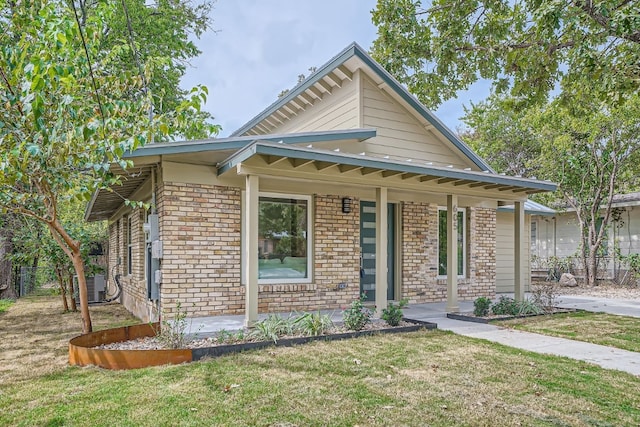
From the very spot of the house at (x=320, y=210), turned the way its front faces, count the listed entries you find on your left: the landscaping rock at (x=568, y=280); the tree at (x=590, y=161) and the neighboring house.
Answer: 3

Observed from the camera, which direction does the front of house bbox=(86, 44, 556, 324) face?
facing the viewer and to the right of the viewer

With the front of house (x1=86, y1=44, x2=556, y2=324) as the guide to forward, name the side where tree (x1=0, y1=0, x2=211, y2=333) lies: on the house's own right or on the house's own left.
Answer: on the house's own right

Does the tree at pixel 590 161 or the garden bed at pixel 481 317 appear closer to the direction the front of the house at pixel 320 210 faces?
the garden bed

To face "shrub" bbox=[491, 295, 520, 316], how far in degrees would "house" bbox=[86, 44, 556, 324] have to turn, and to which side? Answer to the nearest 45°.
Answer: approximately 45° to its left

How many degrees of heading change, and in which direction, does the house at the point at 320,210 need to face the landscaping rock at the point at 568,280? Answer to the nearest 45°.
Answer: approximately 90° to its left

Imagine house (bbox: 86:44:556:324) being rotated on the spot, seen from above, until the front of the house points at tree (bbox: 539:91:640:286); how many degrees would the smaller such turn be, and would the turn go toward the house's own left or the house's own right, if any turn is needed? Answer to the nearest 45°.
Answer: approximately 90° to the house's own left
